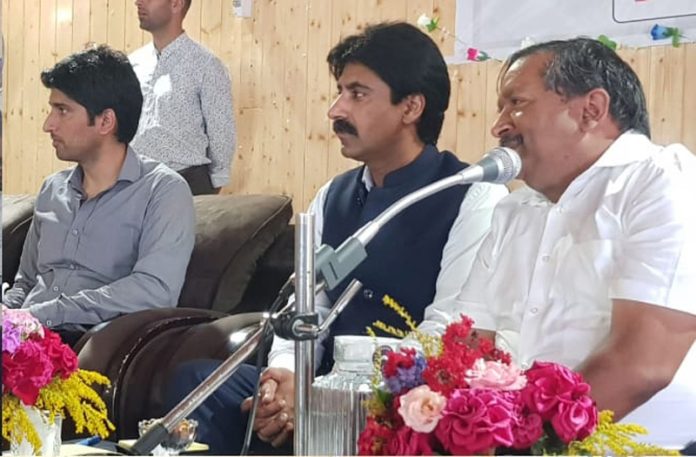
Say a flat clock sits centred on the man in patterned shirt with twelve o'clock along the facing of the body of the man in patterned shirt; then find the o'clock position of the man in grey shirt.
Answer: The man in grey shirt is roughly at 11 o'clock from the man in patterned shirt.

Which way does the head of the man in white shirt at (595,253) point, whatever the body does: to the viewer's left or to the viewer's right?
to the viewer's left

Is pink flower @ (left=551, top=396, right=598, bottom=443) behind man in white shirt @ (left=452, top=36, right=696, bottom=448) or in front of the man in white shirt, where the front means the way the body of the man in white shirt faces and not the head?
in front

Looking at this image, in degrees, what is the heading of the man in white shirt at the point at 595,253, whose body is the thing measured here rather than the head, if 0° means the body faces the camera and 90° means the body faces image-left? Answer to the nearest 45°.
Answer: approximately 45°

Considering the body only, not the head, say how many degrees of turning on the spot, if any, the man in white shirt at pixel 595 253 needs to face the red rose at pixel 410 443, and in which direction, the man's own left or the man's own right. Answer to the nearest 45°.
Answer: approximately 45° to the man's own left

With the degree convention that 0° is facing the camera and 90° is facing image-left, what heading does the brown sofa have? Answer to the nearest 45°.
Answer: approximately 45°

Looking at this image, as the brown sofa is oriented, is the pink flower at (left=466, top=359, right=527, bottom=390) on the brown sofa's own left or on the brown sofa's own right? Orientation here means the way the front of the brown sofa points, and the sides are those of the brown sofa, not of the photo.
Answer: on the brown sofa's own left

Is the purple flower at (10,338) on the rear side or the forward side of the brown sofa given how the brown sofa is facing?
on the forward side
